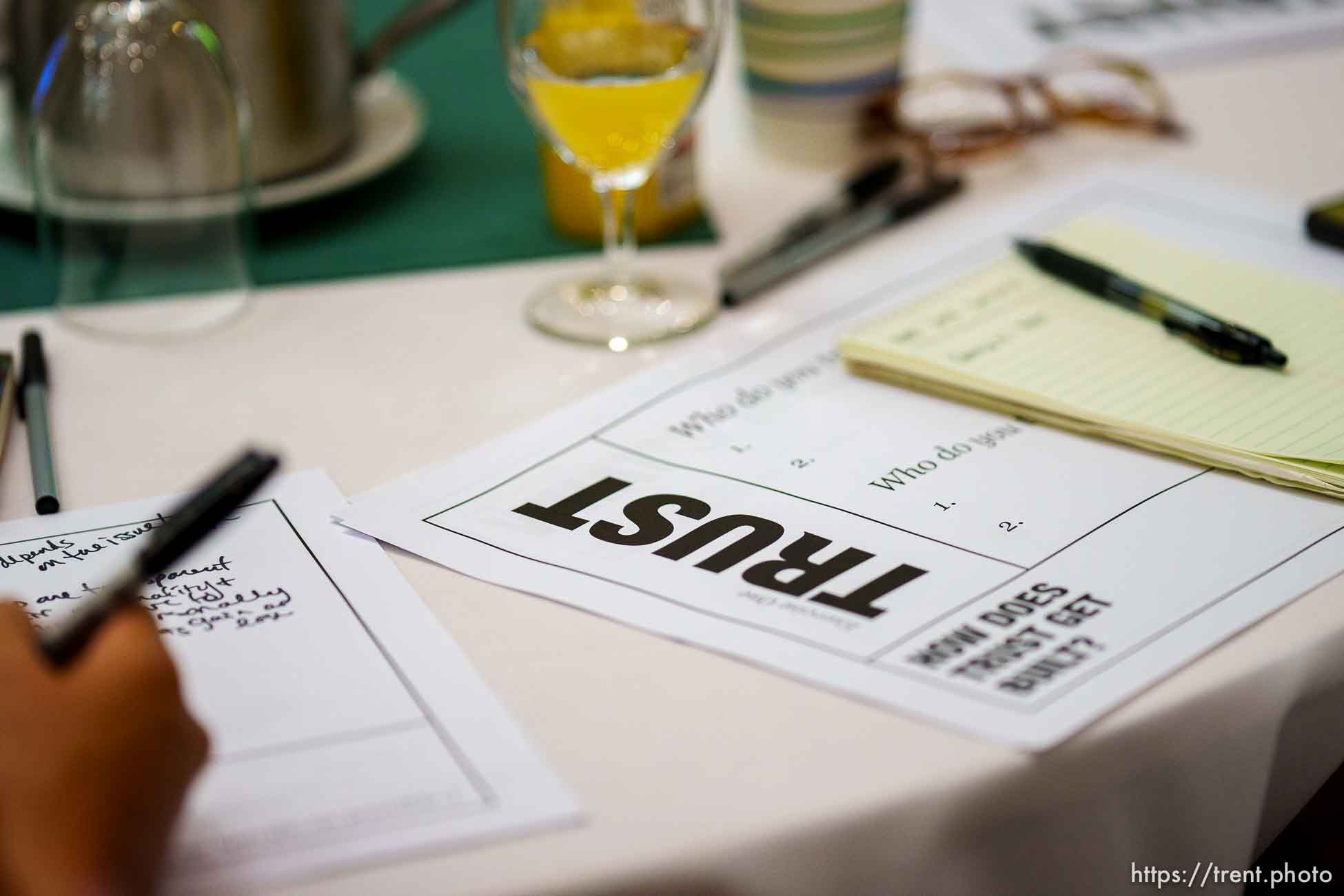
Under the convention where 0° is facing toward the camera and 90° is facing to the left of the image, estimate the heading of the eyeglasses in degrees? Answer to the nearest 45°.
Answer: approximately 0°
